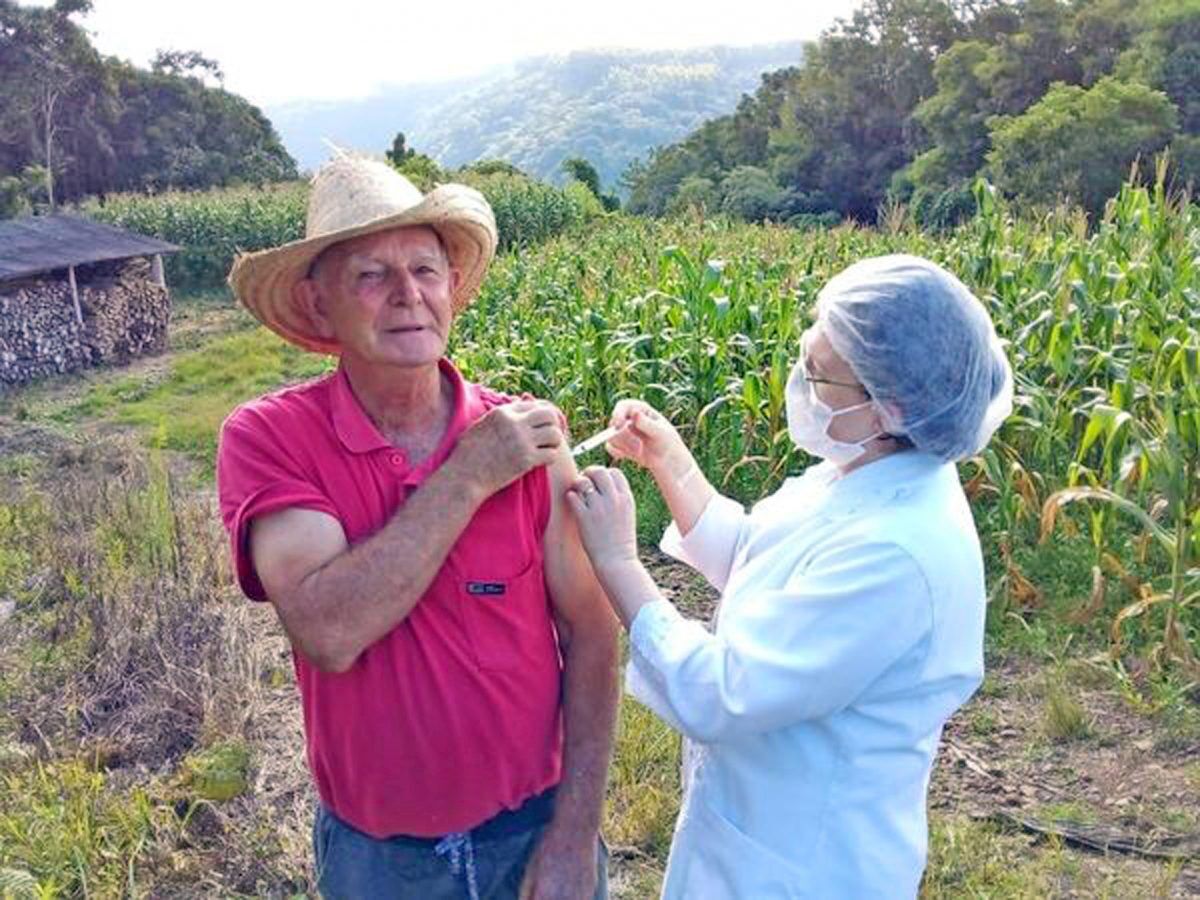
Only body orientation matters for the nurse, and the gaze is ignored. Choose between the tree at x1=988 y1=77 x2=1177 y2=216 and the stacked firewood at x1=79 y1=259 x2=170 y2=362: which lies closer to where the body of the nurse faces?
the stacked firewood

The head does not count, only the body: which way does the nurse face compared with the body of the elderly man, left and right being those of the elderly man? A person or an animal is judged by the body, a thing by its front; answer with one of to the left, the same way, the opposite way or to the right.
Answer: to the right

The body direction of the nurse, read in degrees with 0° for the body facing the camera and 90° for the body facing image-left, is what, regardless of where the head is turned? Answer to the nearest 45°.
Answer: approximately 90°

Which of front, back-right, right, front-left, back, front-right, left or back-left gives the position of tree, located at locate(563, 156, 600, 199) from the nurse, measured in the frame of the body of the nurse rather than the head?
right

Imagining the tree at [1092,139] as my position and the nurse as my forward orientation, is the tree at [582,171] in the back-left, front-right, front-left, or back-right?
back-right

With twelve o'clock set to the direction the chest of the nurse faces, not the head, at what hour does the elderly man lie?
The elderly man is roughly at 12 o'clock from the nurse.

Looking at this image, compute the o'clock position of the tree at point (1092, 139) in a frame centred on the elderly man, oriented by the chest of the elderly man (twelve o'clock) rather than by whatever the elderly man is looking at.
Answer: The tree is roughly at 7 o'clock from the elderly man.

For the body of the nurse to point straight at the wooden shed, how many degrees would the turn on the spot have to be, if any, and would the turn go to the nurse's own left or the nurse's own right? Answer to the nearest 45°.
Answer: approximately 45° to the nurse's own right

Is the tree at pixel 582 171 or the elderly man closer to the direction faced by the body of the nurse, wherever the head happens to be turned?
the elderly man

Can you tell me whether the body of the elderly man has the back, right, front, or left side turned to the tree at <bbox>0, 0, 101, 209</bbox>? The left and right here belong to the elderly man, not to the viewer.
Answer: back

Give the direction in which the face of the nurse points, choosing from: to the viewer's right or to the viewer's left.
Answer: to the viewer's left

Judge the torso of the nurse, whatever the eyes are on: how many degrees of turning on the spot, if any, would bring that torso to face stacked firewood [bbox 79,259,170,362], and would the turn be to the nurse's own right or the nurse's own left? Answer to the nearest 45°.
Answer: approximately 45° to the nurse's own right

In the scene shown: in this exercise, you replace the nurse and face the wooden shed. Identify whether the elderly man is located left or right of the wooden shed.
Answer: left

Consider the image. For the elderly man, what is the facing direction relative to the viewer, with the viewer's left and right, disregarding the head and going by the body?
facing the viewer

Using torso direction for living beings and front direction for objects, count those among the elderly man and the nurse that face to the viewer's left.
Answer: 1

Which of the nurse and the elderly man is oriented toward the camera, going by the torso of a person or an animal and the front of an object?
the elderly man

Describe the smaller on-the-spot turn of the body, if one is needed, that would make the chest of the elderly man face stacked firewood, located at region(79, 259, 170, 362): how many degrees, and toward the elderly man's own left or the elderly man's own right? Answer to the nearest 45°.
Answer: approximately 180°

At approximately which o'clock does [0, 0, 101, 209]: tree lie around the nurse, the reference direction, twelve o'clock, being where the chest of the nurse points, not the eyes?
The tree is roughly at 2 o'clock from the nurse.
